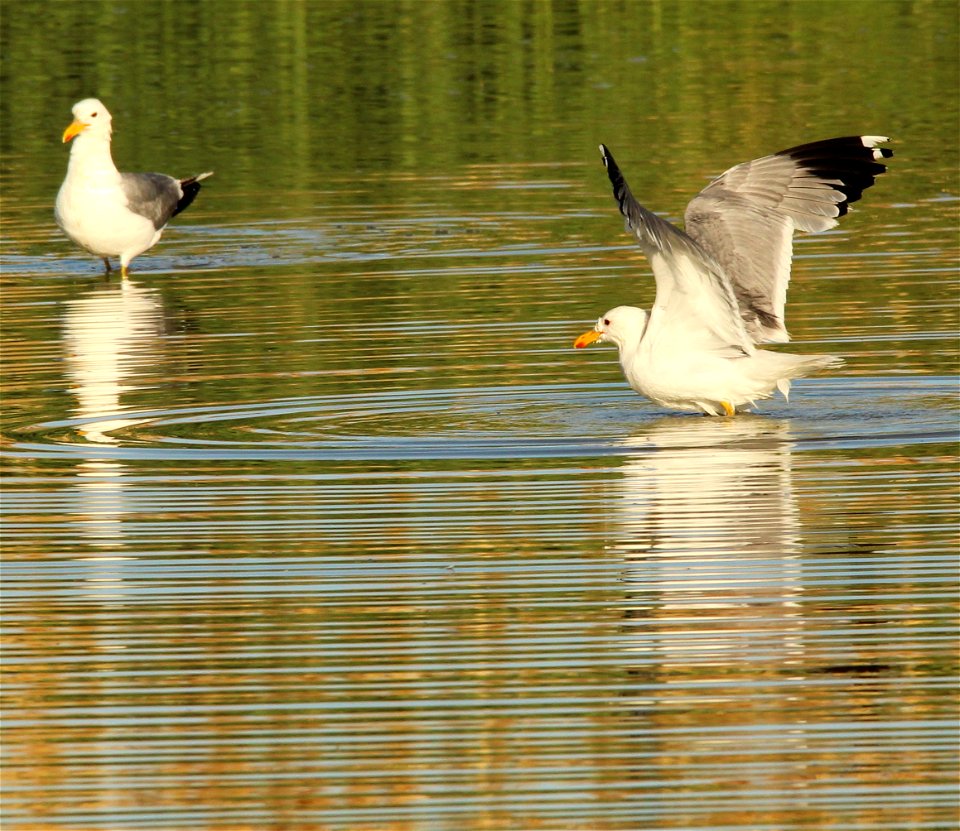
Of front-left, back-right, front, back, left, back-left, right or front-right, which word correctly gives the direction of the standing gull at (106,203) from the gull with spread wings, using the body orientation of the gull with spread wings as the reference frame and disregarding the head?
front-right

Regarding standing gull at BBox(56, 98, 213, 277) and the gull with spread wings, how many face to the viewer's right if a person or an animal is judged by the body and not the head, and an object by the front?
0

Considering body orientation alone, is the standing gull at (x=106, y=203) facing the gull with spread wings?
no

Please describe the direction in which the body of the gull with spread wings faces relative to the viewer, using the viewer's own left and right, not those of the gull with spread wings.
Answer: facing to the left of the viewer
